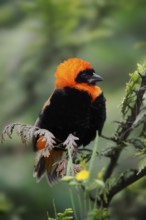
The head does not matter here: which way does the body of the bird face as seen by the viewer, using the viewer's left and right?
facing the viewer and to the right of the viewer
